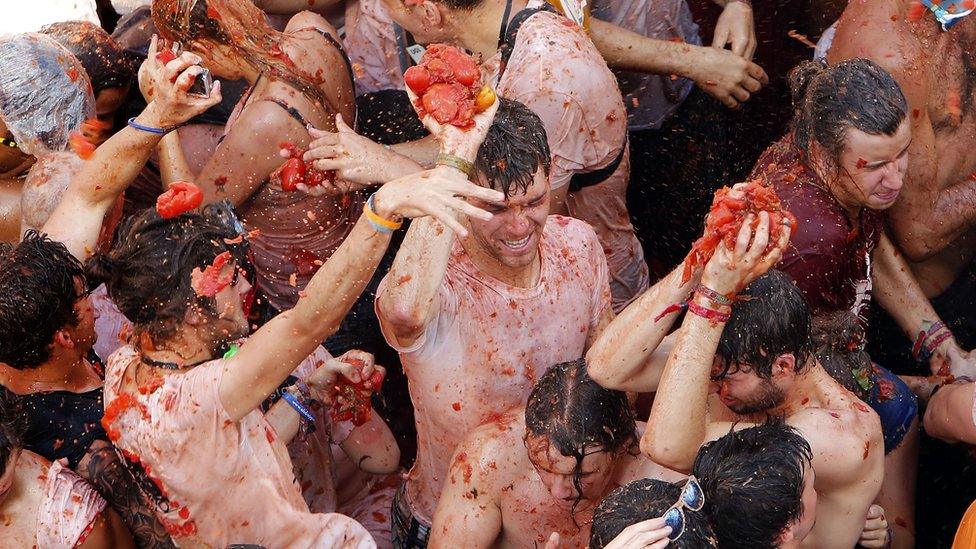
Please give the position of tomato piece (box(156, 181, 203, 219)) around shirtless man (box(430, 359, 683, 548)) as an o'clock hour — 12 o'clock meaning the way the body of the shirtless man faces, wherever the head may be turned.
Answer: The tomato piece is roughly at 3 o'clock from the shirtless man.

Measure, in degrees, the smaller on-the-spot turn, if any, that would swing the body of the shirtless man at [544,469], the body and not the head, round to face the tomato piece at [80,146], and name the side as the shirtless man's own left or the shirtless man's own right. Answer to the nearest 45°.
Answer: approximately 90° to the shirtless man's own right

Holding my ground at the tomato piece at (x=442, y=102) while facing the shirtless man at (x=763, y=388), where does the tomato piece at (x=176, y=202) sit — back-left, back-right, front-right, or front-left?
back-right

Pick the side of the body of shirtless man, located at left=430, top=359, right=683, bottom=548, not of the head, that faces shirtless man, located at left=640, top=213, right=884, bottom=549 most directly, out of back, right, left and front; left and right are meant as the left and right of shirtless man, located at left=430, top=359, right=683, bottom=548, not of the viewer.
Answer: left

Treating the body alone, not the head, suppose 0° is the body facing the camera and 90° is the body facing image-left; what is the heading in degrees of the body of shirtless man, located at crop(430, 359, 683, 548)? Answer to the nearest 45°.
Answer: approximately 0°

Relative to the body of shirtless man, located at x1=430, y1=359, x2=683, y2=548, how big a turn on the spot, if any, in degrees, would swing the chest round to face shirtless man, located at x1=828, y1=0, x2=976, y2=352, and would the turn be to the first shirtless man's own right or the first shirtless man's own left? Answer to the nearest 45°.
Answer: approximately 135° to the first shirtless man's own left
